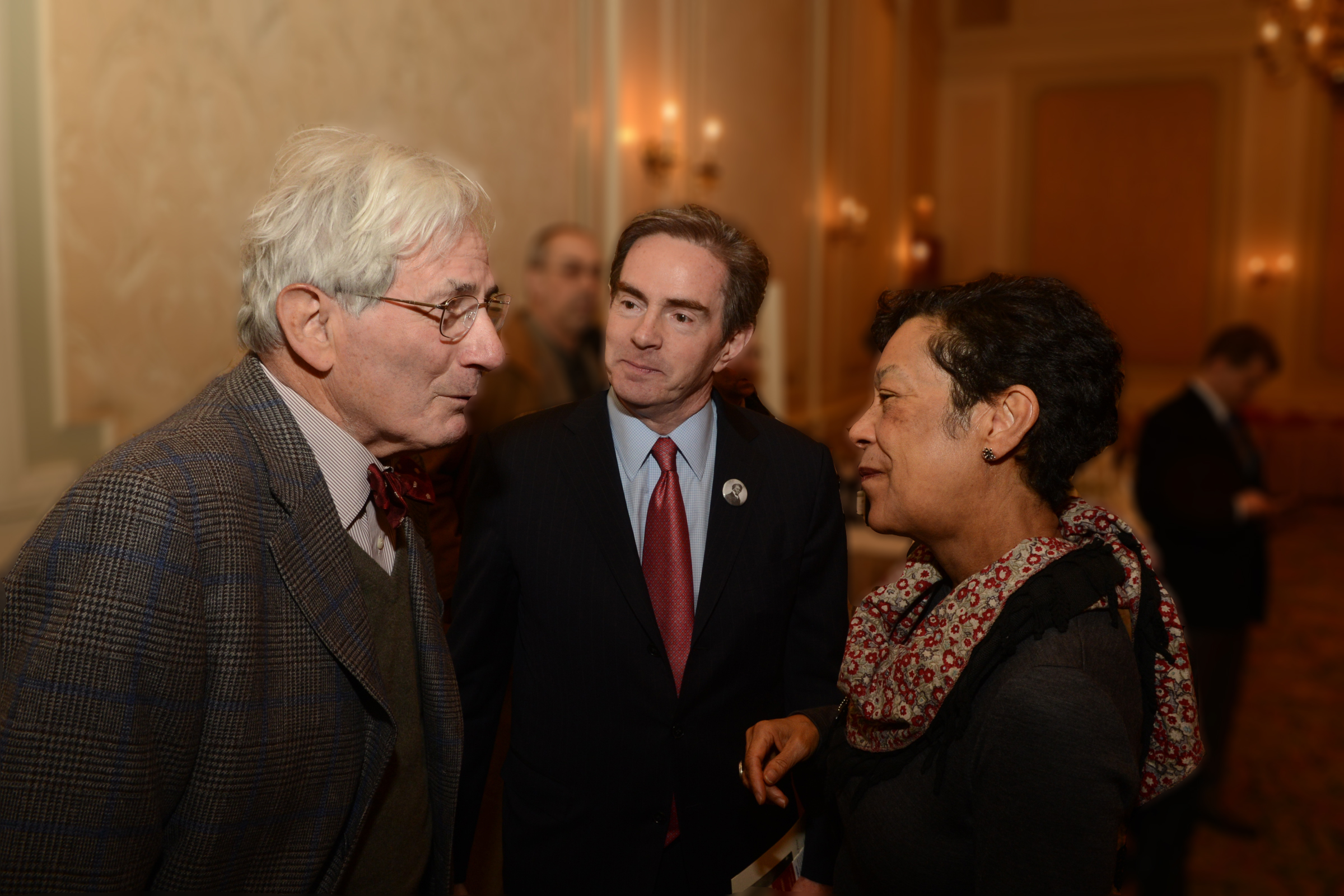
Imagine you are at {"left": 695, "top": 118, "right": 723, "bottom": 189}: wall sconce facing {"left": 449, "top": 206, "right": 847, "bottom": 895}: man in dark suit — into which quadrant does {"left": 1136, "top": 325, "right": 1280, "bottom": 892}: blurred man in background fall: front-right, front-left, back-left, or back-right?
front-left

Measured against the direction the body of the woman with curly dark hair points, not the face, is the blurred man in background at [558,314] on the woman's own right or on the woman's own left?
on the woman's own right

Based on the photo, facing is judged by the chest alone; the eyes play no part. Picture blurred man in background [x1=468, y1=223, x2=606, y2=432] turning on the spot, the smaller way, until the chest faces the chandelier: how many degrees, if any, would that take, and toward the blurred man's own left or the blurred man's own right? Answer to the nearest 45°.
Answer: approximately 90° to the blurred man's own left

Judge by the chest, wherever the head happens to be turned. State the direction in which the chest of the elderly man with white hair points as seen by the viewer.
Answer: to the viewer's right

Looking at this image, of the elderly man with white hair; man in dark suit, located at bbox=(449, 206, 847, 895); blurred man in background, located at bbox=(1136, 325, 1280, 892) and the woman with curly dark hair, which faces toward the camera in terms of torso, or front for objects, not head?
the man in dark suit

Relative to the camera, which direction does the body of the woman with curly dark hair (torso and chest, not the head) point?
to the viewer's left

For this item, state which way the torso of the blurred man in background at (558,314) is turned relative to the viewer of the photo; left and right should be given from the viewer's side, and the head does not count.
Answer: facing the viewer and to the right of the viewer

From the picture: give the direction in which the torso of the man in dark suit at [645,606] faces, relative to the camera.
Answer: toward the camera

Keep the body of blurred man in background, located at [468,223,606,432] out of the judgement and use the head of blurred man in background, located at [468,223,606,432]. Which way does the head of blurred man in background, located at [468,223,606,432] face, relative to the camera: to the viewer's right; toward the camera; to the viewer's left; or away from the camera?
toward the camera

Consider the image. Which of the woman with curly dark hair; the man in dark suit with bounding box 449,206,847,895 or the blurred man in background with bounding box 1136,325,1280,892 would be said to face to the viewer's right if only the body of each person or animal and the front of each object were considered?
the blurred man in background
